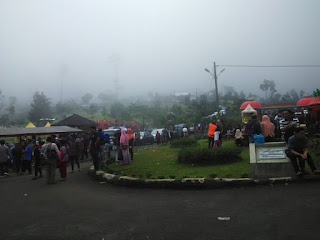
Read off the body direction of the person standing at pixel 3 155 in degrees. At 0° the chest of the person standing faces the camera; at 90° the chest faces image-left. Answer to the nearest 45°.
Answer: approximately 180°

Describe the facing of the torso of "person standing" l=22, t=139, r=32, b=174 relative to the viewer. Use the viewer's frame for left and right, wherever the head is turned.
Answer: facing away from the viewer

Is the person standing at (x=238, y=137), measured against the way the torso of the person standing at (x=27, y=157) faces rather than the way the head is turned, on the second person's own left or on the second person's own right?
on the second person's own right

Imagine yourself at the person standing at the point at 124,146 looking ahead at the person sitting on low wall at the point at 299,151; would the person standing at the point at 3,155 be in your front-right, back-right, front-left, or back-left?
back-right
